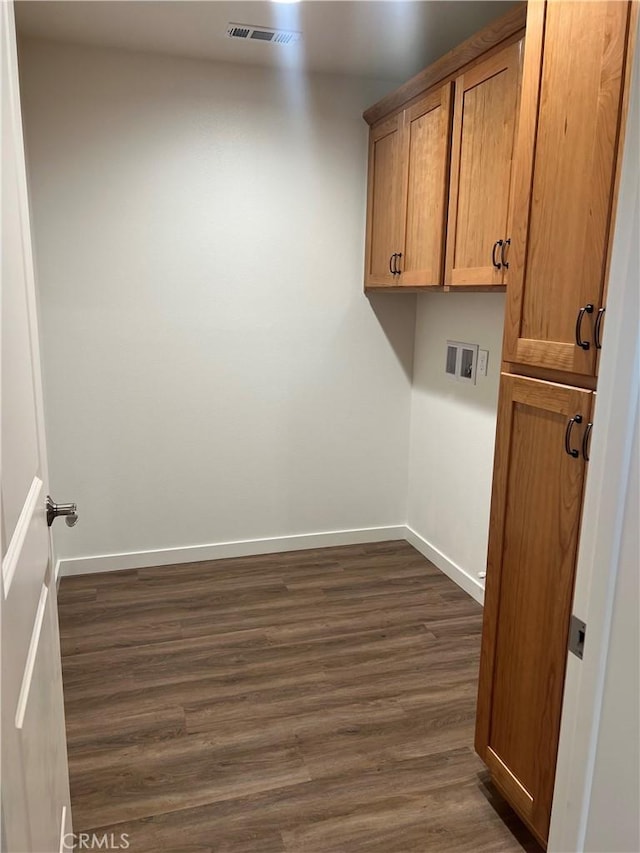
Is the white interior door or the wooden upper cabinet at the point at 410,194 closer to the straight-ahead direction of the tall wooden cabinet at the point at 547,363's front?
the white interior door

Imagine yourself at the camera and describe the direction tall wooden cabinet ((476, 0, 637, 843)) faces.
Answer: facing the viewer and to the left of the viewer

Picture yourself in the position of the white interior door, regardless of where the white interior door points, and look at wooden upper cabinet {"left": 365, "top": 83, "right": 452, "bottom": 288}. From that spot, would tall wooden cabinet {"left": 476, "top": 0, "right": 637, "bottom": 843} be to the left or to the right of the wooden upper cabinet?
right

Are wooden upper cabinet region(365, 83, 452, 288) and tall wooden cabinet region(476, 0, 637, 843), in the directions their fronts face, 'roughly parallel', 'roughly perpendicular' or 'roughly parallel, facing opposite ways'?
roughly parallel

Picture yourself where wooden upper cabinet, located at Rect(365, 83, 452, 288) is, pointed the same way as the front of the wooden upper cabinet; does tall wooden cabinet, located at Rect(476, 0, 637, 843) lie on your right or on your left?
on your left

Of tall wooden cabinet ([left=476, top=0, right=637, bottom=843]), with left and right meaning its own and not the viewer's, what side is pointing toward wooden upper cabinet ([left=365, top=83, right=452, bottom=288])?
right

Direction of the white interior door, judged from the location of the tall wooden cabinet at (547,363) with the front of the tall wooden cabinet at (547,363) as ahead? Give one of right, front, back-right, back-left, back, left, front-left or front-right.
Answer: front

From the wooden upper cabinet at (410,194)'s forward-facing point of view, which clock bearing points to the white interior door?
The white interior door is roughly at 11 o'clock from the wooden upper cabinet.

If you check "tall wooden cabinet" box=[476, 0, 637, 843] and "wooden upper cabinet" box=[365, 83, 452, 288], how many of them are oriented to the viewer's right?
0
